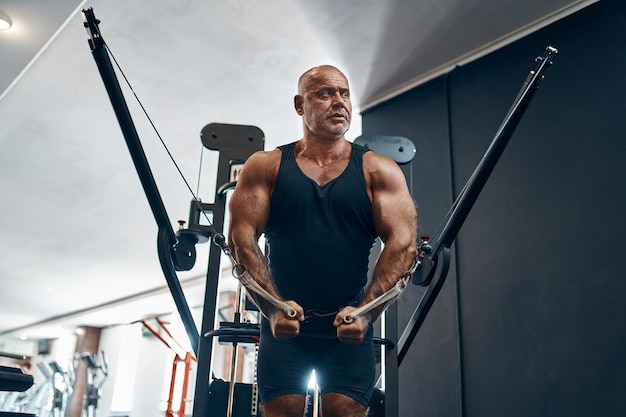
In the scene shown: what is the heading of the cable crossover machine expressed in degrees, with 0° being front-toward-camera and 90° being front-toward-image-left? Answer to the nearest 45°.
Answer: approximately 0°

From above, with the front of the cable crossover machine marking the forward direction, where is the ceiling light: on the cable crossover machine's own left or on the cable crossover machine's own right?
on the cable crossover machine's own right
